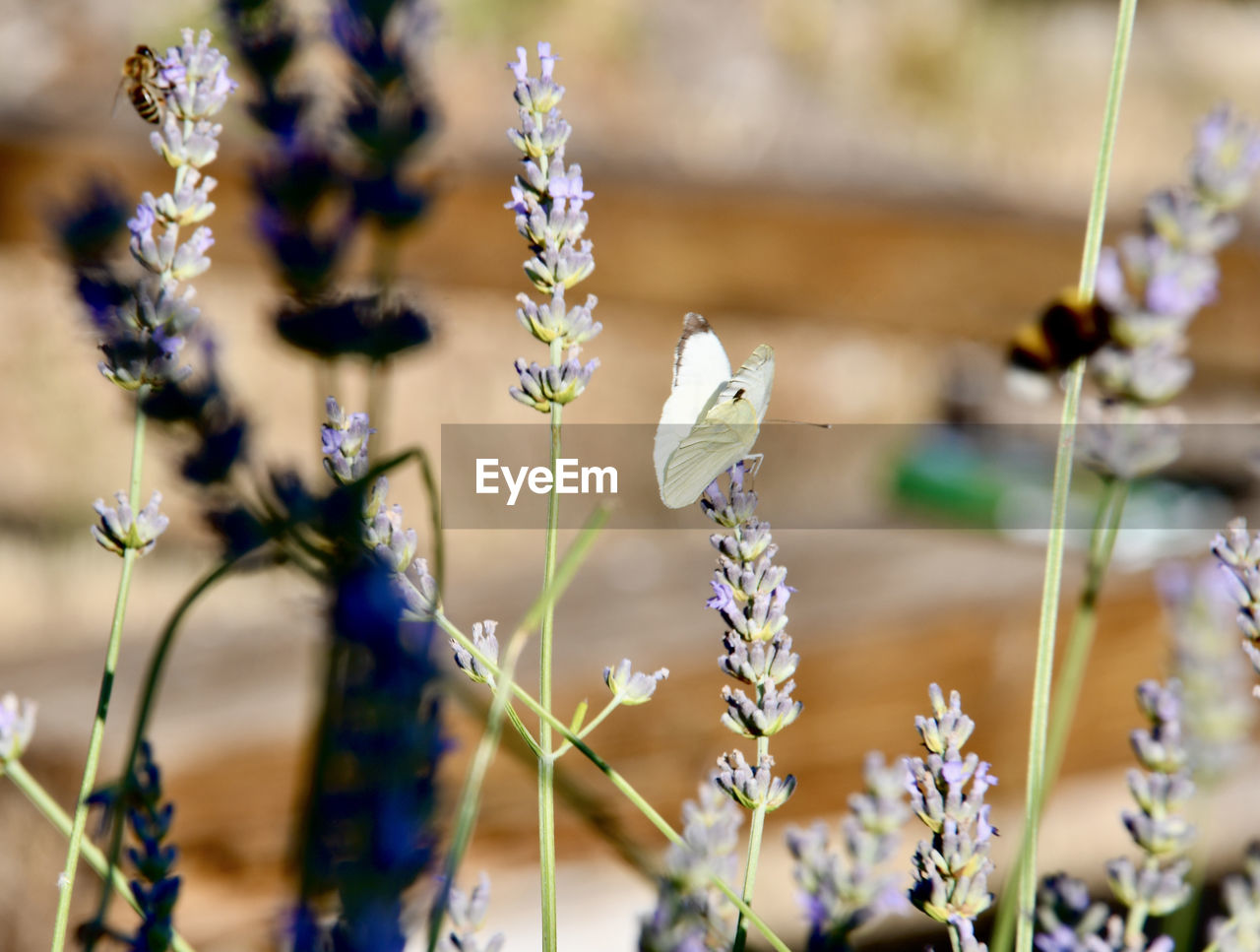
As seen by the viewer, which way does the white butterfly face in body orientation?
to the viewer's right
